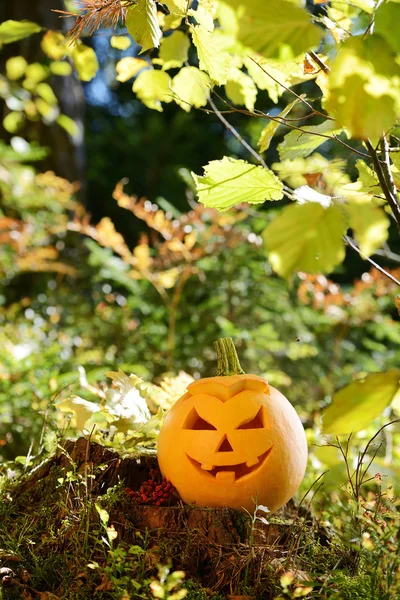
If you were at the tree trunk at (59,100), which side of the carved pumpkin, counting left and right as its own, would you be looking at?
back

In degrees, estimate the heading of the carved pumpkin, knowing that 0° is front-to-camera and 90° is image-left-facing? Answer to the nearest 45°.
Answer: approximately 0°
